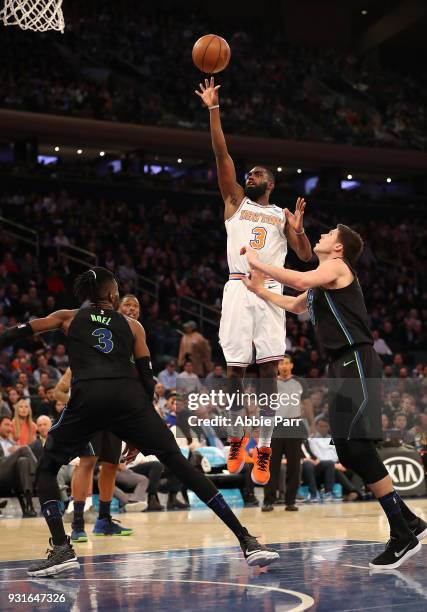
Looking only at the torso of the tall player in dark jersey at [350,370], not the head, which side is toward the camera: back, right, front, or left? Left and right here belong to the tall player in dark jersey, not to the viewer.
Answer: left

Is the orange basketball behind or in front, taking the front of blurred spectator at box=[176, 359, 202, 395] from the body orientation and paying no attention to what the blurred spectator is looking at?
in front

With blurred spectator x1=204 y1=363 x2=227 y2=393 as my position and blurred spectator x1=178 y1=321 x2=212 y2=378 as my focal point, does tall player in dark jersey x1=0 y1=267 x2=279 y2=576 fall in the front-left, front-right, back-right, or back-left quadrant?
back-left

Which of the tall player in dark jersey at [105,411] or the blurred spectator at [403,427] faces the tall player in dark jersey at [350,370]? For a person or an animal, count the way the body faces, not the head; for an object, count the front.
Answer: the blurred spectator

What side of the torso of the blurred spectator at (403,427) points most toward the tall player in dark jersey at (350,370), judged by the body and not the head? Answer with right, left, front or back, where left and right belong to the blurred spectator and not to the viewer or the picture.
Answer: front

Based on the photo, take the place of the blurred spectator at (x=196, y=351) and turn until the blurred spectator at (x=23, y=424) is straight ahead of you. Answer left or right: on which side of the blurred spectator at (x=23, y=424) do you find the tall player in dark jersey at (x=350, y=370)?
left

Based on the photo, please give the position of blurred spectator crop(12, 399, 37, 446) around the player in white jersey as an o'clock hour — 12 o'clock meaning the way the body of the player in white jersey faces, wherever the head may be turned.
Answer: The blurred spectator is roughly at 5 o'clock from the player in white jersey.

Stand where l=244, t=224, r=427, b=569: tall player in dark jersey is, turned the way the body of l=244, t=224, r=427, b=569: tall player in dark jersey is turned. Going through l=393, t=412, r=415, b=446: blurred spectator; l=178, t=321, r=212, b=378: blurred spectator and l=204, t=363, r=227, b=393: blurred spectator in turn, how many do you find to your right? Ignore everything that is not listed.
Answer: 3

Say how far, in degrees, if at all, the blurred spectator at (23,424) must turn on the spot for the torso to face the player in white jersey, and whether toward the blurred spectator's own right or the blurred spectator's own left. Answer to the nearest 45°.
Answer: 0° — they already face them

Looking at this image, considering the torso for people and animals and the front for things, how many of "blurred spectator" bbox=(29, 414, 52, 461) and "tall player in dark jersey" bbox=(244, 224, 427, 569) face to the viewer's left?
1

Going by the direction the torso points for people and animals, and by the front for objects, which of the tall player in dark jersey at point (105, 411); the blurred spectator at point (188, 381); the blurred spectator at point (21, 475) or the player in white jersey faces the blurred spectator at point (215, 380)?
the tall player in dark jersey

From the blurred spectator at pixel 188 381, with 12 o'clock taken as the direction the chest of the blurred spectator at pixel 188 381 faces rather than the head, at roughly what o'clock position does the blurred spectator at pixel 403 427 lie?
the blurred spectator at pixel 403 427 is roughly at 9 o'clock from the blurred spectator at pixel 188 381.
